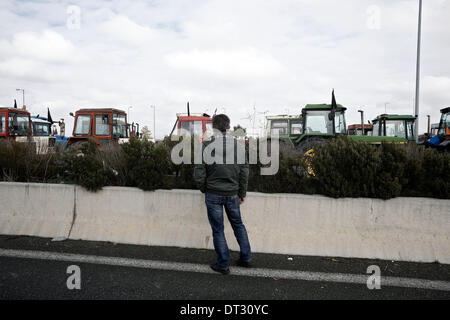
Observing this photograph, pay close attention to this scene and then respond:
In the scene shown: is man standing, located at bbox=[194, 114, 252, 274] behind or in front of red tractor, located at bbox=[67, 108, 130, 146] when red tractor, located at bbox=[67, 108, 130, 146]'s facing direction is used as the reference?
in front

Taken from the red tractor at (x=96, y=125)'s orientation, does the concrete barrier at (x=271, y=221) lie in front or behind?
in front

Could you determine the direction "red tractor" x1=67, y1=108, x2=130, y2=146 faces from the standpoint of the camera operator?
facing the viewer and to the right of the viewer
